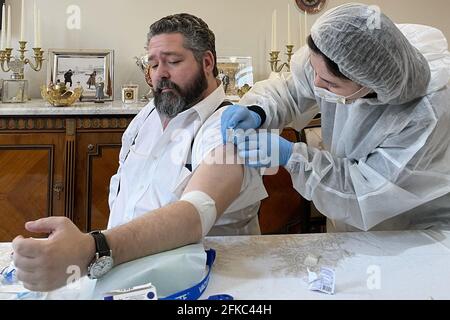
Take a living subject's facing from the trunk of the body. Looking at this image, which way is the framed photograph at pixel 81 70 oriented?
toward the camera

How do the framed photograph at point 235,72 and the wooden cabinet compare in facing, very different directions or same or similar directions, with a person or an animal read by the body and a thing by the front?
same or similar directions

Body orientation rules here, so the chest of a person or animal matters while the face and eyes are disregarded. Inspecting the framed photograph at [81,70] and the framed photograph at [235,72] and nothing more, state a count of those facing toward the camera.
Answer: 2

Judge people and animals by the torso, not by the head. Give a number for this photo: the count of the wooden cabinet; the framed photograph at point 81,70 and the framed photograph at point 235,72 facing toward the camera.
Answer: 3

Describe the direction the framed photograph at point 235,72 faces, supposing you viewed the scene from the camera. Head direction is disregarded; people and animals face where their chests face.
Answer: facing the viewer

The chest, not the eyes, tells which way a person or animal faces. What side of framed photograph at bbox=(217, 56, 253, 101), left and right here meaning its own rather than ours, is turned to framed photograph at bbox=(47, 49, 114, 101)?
right

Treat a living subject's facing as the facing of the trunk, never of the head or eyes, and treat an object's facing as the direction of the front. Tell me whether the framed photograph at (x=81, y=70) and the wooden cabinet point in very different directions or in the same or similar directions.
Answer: same or similar directions

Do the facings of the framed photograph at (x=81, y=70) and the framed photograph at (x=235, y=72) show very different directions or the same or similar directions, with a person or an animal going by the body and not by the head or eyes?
same or similar directions

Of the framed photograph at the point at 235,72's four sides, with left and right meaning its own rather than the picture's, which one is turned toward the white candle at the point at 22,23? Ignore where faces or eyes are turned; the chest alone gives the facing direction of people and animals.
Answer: right

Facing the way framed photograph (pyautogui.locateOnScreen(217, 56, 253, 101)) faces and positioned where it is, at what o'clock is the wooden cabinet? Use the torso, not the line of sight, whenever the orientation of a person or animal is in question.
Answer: The wooden cabinet is roughly at 2 o'clock from the framed photograph.

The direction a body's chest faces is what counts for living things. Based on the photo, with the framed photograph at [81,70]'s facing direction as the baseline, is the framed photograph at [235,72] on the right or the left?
on its left
